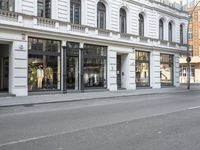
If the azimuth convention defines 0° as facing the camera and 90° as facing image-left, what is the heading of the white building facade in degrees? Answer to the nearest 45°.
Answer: approximately 315°

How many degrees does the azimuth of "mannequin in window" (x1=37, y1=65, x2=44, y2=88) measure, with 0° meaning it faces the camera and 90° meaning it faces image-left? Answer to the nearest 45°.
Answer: approximately 0°

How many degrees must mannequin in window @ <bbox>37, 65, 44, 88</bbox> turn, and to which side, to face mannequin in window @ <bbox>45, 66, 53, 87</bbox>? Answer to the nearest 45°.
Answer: approximately 135° to its left
